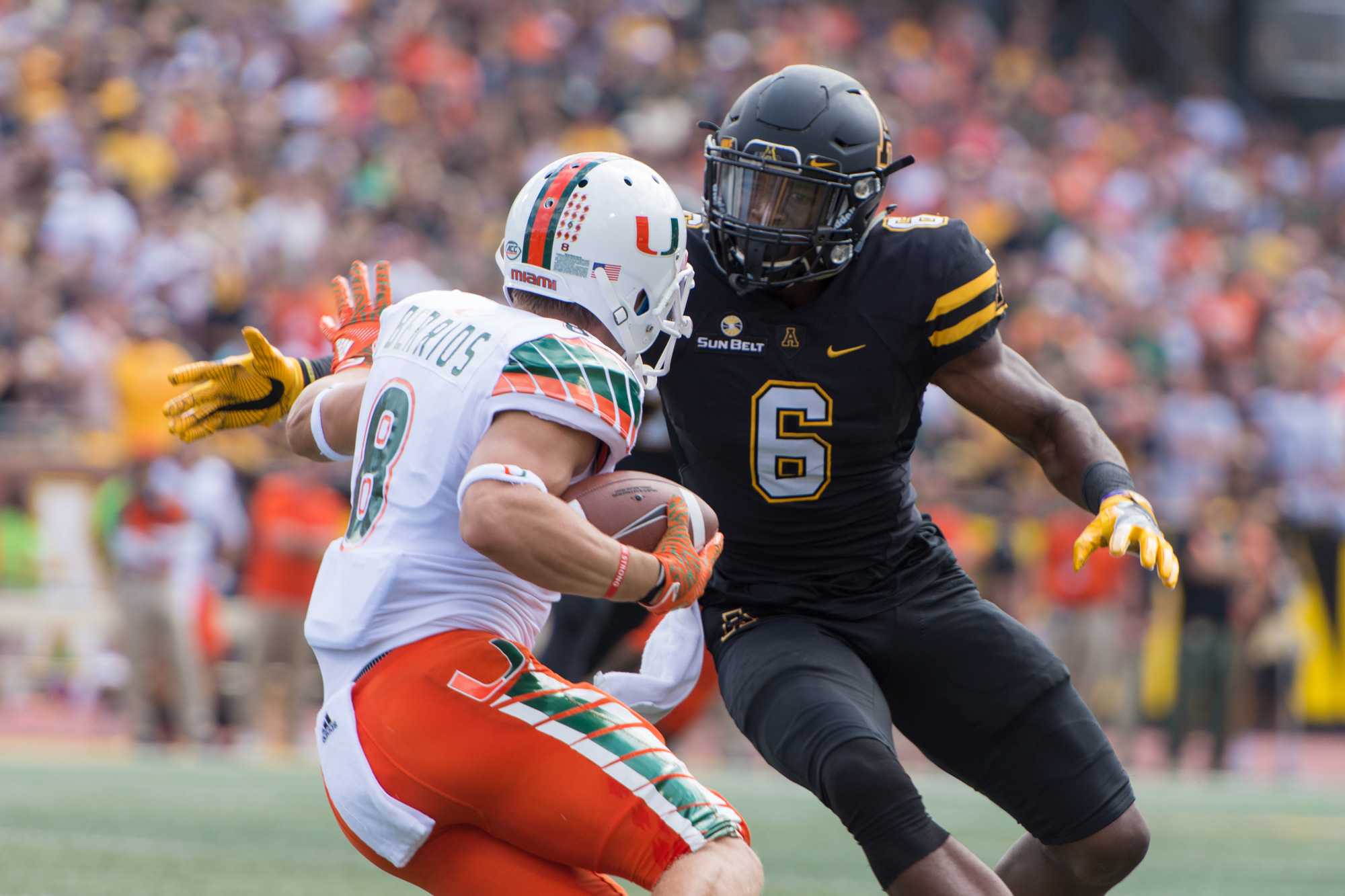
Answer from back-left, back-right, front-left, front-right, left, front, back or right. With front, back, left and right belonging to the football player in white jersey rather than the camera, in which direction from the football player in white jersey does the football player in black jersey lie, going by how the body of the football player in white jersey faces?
front

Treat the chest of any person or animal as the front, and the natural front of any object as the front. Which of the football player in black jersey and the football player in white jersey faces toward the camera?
the football player in black jersey

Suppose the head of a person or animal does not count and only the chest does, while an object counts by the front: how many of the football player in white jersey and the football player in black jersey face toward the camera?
1

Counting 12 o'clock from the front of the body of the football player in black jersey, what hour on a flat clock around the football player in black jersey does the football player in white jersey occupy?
The football player in white jersey is roughly at 1 o'clock from the football player in black jersey.

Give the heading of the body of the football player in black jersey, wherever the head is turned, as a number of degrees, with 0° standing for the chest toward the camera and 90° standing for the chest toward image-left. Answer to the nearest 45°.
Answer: approximately 0°

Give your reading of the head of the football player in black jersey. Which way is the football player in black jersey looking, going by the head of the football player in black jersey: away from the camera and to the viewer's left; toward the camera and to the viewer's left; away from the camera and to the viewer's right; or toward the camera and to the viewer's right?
toward the camera and to the viewer's left

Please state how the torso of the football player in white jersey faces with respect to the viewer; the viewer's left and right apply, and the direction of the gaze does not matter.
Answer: facing away from the viewer and to the right of the viewer

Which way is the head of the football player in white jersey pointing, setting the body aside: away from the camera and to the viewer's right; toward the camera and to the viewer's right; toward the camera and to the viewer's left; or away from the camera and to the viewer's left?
away from the camera and to the viewer's right
